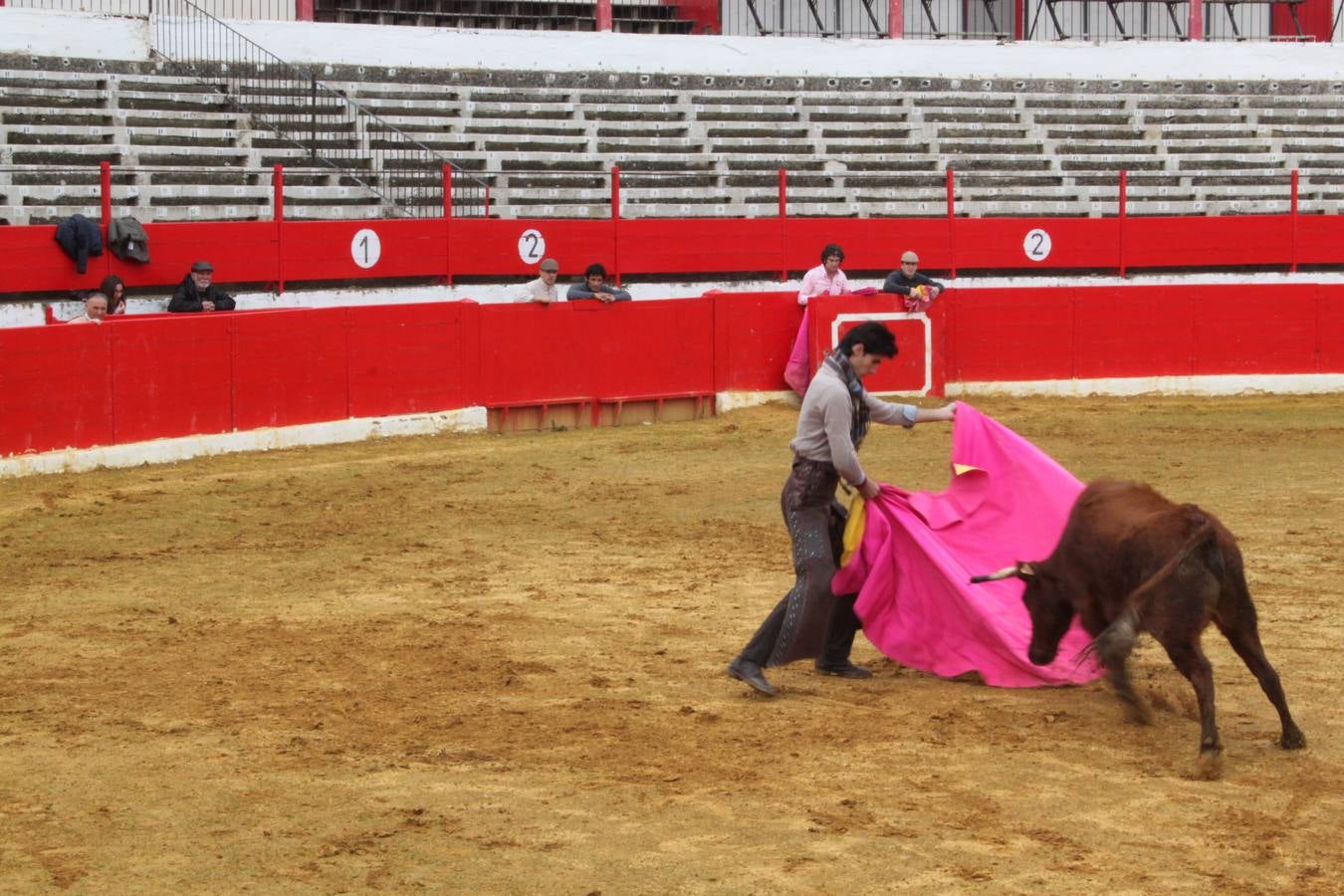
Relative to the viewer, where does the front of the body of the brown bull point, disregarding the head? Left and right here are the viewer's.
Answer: facing away from the viewer and to the left of the viewer

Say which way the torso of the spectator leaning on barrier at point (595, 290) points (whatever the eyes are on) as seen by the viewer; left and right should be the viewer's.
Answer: facing the viewer

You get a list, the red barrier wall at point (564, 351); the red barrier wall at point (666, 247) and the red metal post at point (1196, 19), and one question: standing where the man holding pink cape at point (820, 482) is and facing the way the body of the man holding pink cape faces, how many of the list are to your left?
3

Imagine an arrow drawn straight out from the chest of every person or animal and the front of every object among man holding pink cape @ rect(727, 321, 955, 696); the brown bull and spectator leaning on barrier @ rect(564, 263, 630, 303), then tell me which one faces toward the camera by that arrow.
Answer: the spectator leaning on barrier

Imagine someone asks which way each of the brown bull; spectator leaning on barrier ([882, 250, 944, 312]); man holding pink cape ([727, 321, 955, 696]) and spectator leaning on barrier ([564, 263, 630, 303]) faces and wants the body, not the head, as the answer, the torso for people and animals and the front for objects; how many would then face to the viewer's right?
1

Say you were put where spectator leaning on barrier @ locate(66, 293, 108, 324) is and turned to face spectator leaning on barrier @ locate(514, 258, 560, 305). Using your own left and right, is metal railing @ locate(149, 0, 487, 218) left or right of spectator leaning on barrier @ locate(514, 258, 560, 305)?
left

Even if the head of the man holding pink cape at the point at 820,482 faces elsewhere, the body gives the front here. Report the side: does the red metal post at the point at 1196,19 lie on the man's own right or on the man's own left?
on the man's own left

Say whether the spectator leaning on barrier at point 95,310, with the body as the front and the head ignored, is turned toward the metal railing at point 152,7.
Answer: no

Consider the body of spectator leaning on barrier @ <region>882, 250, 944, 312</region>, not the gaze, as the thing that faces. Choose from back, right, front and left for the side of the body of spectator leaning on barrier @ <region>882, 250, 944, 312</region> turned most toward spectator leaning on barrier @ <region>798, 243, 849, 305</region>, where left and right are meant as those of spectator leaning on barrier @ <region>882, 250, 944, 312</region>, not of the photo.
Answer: right

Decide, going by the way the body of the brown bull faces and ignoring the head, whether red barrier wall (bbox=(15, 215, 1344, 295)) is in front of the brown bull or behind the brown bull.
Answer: in front

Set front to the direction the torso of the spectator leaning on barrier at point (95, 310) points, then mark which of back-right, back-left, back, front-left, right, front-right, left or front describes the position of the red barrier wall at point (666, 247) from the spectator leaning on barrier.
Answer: left

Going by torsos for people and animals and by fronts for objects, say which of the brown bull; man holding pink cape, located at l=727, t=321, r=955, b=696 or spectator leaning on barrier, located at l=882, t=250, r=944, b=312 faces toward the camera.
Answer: the spectator leaning on barrier

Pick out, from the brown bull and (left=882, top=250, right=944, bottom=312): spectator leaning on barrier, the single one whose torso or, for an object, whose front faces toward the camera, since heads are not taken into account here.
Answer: the spectator leaning on barrier

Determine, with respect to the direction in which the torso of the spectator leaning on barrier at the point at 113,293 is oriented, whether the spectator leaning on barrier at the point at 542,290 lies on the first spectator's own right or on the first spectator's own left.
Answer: on the first spectator's own left

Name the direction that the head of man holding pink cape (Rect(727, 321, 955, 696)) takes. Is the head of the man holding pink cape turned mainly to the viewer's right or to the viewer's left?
to the viewer's right

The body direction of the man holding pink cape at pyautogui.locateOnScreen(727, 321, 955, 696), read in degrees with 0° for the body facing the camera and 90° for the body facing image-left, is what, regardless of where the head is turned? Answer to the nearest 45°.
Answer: approximately 270°

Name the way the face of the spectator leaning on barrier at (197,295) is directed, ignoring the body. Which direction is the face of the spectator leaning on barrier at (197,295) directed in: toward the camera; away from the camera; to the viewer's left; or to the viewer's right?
toward the camera

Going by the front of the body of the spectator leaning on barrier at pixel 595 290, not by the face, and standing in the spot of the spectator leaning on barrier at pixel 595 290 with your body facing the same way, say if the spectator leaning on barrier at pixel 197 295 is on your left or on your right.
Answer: on your right

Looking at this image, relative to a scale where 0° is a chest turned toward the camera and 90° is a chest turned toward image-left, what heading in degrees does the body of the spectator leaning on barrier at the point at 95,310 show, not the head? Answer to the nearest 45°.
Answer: approximately 315°
